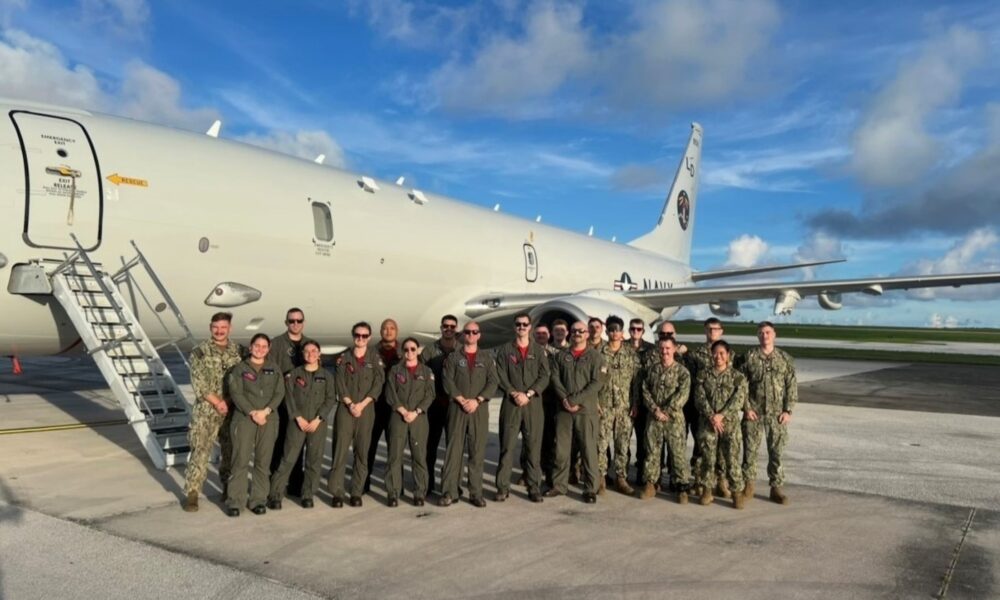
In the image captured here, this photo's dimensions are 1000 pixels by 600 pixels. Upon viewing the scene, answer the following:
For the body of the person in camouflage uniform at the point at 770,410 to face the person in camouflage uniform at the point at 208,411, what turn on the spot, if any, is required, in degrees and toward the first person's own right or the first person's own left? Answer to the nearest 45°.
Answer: approximately 45° to the first person's own right

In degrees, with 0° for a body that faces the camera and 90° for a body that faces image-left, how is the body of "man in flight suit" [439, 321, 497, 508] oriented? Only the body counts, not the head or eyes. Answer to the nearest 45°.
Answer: approximately 0°

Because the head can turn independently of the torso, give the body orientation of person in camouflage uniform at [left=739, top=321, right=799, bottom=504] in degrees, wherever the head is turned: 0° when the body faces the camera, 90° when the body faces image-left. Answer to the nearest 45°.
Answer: approximately 0°

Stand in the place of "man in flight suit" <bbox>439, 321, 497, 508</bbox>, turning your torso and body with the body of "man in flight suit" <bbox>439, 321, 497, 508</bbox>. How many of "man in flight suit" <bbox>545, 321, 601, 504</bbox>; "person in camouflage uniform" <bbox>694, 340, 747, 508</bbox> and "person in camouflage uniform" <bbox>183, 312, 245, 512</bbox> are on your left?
2
